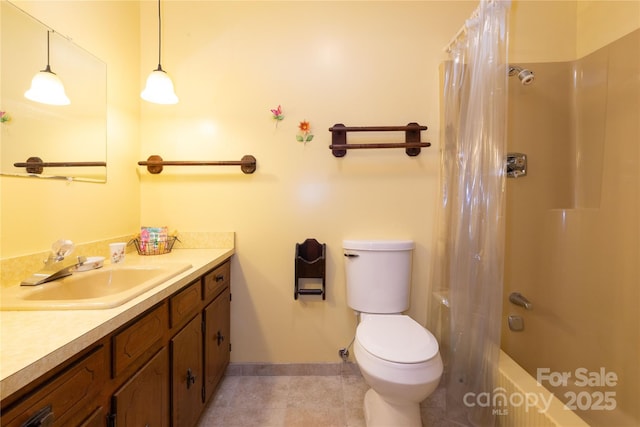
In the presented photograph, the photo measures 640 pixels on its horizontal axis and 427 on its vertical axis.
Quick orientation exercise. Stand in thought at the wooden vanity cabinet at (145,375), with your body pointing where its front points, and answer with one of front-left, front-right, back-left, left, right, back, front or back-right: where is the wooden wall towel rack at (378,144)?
front-left

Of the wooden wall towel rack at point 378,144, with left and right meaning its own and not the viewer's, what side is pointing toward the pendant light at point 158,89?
right

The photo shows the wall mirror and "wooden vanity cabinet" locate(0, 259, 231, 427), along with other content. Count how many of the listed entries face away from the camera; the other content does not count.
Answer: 0

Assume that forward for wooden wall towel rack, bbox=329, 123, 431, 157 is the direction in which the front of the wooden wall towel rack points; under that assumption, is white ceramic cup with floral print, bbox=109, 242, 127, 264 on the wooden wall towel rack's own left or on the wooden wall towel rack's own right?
on the wooden wall towel rack's own right

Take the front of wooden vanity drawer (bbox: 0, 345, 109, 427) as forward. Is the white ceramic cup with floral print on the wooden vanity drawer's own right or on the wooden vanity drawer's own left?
on the wooden vanity drawer's own left

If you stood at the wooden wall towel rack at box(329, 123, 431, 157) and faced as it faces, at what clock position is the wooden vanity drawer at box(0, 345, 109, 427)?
The wooden vanity drawer is roughly at 1 o'clock from the wooden wall towel rack.

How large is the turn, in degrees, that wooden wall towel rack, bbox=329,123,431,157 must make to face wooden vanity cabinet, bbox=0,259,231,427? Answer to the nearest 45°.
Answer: approximately 45° to its right

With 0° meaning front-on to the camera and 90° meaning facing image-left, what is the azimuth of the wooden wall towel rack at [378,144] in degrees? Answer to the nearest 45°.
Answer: approximately 0°
